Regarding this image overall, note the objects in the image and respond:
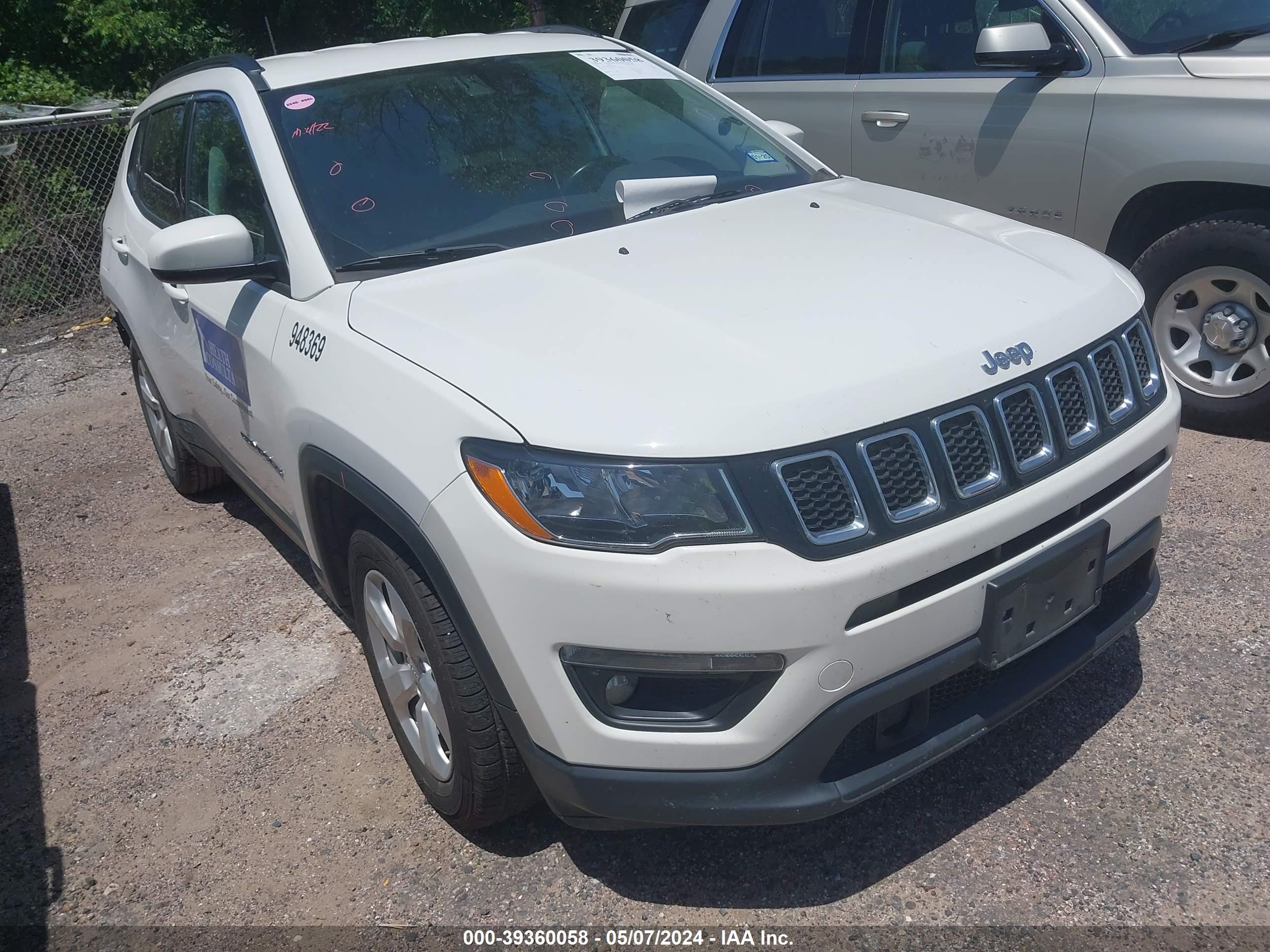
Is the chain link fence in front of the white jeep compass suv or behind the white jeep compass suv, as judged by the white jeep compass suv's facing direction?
behind

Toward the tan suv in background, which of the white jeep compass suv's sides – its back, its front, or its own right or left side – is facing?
left

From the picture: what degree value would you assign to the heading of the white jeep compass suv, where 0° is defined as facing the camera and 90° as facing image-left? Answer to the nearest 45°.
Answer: approximately 315°
